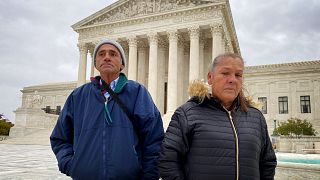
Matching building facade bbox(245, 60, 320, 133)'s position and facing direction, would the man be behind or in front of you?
in front

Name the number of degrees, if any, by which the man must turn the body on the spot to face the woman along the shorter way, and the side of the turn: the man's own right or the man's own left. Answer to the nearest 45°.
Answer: approximately 90° to the man's own left

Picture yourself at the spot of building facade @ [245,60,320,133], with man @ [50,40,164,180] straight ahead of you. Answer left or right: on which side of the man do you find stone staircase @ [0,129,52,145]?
right

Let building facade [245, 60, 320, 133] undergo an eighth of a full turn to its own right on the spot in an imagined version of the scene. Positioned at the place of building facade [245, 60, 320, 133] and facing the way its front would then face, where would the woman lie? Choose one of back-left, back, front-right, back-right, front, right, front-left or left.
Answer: left

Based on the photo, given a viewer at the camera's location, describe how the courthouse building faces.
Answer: facing the viewer and to the left of the viewer

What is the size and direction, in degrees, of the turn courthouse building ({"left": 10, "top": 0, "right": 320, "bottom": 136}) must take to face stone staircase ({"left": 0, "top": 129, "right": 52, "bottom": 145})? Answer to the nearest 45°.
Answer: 0° — it already faces it

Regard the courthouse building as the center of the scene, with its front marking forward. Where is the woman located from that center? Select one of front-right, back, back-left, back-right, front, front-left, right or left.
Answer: front-left

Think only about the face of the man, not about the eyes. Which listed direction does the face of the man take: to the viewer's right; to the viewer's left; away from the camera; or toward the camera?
toward the camera

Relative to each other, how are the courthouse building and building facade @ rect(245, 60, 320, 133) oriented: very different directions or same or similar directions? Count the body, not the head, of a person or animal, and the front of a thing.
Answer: same or similar directions

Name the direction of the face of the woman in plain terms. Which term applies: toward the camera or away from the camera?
toward the camera

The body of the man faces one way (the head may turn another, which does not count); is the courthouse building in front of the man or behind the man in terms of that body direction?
behind

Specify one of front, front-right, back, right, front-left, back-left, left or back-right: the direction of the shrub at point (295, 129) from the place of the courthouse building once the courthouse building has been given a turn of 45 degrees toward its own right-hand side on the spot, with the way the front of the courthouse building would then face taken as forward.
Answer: left

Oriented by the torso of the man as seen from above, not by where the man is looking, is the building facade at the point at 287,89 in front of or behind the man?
behind

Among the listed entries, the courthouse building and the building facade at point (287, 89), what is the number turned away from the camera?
0

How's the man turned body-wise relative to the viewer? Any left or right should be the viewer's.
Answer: facing the viewer

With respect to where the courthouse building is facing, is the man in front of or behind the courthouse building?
in front

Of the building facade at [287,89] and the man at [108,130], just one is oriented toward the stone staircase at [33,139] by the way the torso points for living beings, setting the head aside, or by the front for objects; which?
the building facade
